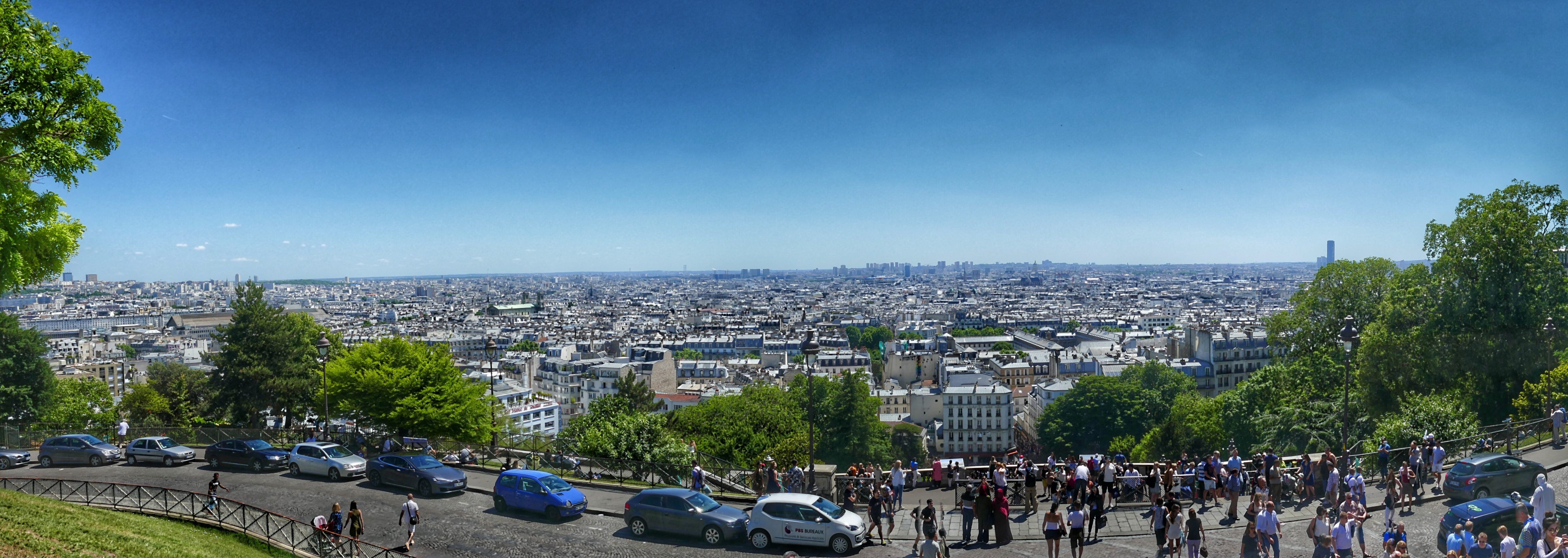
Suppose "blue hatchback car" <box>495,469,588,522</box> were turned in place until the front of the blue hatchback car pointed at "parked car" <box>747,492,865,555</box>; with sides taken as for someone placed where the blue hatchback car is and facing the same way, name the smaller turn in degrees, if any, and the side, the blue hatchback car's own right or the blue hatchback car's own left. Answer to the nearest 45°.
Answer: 0° — it already faces it

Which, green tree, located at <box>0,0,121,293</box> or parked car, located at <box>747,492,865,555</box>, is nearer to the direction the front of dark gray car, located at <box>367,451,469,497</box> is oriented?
the parked car

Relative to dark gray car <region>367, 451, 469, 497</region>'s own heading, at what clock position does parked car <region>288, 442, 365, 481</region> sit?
The parked car is roughly at 6 o'clock from the dark gray car.

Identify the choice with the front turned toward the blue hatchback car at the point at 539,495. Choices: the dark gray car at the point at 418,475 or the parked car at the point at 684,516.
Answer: the dark gray car

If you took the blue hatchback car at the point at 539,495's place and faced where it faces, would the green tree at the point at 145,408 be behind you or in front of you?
behind

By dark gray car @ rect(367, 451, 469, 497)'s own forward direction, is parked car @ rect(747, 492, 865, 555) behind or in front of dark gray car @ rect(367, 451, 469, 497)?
in front

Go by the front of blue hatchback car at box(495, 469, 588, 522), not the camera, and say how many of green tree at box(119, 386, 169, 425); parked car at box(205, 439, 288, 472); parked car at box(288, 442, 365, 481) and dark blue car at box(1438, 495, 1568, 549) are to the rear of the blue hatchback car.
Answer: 3

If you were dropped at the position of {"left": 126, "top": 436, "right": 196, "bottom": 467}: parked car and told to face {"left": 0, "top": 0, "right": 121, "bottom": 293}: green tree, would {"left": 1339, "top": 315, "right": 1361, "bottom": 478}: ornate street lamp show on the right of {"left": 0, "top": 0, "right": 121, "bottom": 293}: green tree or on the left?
left

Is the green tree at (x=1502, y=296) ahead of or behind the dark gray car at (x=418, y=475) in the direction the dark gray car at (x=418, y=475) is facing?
ahead

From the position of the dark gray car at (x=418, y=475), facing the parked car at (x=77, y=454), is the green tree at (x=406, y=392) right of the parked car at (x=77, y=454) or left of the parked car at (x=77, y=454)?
right
